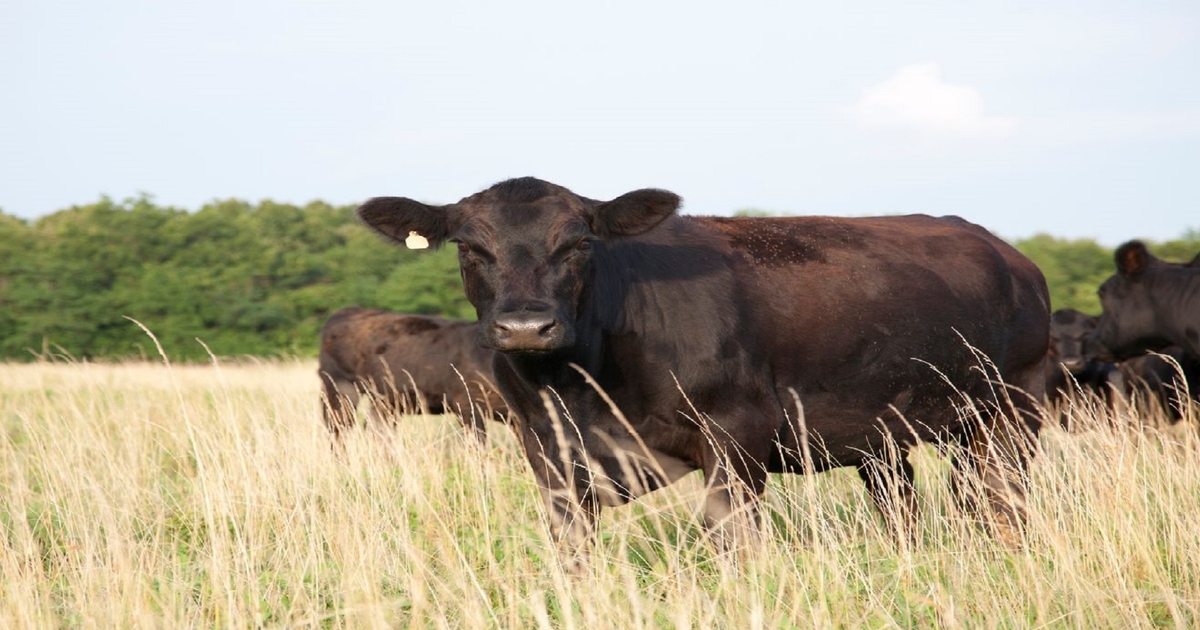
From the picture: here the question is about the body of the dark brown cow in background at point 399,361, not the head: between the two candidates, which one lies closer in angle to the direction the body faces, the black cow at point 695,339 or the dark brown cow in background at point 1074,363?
the dark brown cow in background

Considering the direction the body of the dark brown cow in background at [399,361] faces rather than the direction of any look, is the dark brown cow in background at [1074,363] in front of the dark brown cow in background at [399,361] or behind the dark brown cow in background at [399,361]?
in front

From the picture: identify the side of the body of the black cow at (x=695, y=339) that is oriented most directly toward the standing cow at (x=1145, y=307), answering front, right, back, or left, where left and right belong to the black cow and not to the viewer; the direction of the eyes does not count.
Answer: back

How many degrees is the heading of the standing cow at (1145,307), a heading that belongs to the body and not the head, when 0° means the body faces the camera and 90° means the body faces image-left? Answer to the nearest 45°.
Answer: approximately 90°

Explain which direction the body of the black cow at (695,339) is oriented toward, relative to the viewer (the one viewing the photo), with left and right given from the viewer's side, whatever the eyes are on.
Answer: facing the viewer and to the left of the viewer

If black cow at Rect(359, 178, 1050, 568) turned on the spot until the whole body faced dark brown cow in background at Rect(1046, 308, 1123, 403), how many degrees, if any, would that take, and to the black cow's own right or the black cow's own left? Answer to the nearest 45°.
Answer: approximately 180°

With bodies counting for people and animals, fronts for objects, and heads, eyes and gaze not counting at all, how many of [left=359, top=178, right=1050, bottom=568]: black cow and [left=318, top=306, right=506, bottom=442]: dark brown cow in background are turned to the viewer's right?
1

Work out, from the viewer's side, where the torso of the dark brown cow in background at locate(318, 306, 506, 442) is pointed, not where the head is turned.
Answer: to the viewer's right

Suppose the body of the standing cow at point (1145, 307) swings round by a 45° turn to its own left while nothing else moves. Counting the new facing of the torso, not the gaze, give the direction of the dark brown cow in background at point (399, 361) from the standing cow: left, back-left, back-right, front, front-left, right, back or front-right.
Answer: front-right
